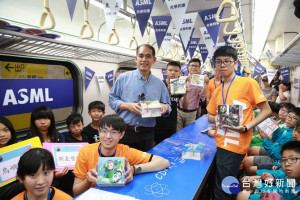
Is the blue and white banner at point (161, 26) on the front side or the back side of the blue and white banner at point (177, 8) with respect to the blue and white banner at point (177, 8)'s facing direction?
on the back side

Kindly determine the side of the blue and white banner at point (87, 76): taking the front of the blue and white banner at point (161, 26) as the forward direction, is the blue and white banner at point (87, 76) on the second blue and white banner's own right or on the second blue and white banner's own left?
on the second blue and white banner's own right

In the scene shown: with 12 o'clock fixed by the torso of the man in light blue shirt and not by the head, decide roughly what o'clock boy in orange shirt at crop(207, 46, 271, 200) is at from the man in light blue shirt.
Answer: The boy in orange shirt is roughly at 10 o'clock from the man in light blue shirt.

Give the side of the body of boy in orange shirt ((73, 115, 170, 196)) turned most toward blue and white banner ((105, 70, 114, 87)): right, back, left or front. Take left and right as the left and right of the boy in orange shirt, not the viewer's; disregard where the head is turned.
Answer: back
